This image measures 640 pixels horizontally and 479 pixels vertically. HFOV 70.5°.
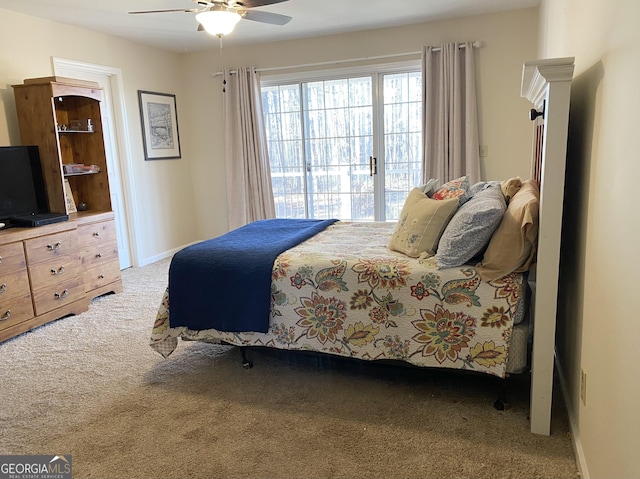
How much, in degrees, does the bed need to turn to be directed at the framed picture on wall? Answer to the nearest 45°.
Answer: approximately 45° to its right

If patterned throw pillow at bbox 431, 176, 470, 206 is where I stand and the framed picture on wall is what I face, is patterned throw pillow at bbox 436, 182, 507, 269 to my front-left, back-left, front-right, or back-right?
back-left

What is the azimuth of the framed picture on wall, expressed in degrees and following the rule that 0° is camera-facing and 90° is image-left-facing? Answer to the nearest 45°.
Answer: approximately 315°

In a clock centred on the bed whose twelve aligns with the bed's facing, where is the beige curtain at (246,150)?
The beige curtain is roughly at 2 o'clock from the bed.

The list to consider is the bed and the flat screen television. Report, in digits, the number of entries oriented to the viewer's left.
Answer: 1

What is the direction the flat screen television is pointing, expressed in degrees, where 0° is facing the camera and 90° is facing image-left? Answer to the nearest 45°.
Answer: approximately 315°

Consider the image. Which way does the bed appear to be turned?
to the viewer's left

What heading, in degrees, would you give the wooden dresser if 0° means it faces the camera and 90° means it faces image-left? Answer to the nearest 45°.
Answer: approximately 315°

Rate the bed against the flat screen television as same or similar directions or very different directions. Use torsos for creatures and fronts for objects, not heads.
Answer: very different directions
